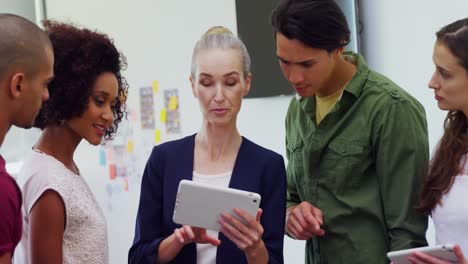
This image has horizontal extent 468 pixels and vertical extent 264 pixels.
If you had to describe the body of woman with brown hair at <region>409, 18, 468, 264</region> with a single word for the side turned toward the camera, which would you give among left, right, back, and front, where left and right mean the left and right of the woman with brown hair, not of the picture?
left

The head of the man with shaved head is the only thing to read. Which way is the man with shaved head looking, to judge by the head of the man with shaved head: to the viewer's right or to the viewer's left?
to the viewer's right

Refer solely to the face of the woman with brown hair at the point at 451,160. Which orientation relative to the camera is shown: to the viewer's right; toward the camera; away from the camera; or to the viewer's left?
to the viewer's left

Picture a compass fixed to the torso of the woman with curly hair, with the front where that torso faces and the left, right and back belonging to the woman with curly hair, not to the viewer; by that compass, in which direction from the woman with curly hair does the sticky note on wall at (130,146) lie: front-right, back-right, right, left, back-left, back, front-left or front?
back-left

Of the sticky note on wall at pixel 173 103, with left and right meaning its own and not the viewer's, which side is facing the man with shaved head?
front

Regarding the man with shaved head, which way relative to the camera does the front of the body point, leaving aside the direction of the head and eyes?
to the viewer's right

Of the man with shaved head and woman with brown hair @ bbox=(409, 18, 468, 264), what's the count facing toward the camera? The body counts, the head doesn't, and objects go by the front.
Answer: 0

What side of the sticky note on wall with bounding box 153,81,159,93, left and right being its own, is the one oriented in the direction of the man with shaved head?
front
